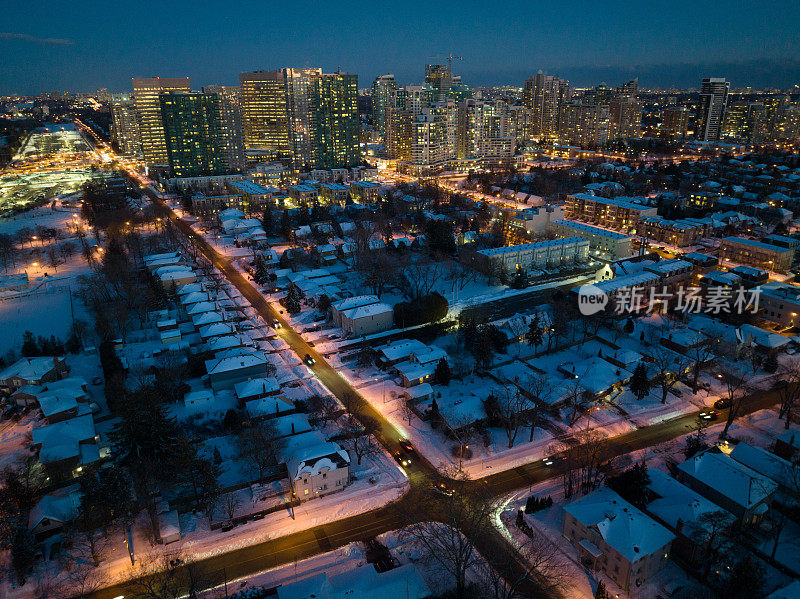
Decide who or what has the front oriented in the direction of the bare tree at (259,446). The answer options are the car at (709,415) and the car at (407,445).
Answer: the car at (709,415)

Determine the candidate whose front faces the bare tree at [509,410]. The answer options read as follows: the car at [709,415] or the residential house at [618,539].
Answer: the car

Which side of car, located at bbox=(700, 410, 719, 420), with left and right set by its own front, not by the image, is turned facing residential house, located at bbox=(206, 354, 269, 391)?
front

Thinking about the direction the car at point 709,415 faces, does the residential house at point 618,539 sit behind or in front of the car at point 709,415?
in front

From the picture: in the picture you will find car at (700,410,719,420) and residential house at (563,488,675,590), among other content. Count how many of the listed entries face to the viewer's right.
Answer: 0

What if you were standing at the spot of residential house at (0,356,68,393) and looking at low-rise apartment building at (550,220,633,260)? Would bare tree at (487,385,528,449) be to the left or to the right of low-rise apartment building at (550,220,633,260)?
right

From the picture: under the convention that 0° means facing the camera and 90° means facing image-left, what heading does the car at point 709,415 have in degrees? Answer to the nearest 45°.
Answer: approximately 45°

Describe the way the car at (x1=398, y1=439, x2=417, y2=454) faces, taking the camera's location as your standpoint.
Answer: facing away from the viewer and to the left of the viewer
